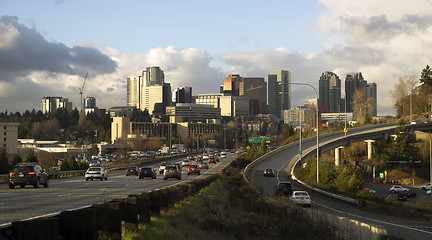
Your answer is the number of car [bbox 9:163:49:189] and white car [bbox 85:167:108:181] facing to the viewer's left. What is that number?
0
